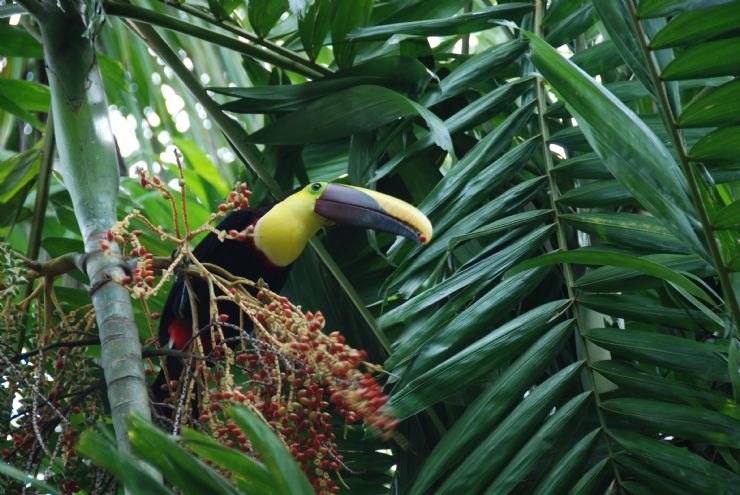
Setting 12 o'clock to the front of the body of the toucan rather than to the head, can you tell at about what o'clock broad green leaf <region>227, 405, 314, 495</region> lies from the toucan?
The broad green leaf is roughly at 3 o'clock from the toucan.

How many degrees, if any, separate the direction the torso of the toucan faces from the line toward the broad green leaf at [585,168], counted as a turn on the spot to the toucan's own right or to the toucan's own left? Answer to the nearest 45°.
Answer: approximately 45° to the toucan's own right

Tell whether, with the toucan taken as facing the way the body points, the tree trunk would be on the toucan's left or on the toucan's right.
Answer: on the toucan's right

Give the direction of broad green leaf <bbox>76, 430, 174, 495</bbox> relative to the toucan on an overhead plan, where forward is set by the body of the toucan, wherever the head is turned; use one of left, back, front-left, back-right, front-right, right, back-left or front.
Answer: right

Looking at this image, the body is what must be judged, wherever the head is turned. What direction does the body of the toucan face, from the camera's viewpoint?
to the viewer's right

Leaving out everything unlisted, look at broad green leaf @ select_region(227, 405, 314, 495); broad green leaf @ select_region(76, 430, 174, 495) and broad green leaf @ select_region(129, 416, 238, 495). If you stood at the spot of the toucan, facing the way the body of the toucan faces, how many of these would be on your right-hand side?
3

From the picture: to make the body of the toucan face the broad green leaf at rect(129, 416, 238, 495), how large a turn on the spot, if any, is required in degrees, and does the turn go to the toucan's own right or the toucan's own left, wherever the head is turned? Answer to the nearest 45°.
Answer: approximately 90° to the toucan's own right

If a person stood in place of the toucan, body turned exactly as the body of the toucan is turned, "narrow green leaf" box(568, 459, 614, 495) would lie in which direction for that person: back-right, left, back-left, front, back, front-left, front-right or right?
front-right
